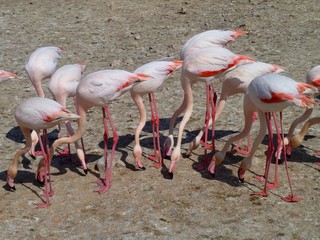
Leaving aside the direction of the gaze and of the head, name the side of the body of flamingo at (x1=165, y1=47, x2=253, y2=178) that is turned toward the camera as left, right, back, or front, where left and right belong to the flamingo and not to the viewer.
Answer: left

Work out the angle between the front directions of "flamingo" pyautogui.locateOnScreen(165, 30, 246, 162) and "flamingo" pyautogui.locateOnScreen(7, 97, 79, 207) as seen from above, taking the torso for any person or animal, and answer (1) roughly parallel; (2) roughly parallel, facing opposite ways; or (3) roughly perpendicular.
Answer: roughly parallel

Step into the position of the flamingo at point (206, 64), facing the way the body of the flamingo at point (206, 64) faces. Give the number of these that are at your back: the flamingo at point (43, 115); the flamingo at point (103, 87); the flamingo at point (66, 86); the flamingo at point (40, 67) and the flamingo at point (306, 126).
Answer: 1

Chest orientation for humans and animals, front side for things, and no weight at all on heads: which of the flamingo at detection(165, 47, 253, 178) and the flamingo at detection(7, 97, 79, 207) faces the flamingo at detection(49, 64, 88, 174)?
the flamingo at detection(165, 47, 253, 178)

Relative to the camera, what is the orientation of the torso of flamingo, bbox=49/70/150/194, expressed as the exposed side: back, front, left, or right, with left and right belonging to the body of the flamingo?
left

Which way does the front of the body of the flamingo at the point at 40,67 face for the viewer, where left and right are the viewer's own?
facing to the left of the viewer

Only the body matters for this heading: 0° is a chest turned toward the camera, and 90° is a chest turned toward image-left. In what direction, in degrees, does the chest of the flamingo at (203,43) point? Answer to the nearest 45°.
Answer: approximately 90°

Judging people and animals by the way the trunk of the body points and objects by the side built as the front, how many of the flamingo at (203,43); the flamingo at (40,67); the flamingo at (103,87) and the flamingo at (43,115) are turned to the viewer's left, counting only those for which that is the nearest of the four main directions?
4

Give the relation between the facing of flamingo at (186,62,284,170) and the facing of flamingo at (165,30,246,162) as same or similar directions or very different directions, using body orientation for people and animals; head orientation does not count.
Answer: same or similar directions

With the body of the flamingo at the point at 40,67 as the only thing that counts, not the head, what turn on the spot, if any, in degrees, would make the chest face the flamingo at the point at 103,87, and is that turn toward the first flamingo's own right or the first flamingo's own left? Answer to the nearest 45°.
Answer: approximately 135° to the first flamingo's own left

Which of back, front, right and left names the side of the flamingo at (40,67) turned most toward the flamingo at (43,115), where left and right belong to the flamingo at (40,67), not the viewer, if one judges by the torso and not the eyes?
left

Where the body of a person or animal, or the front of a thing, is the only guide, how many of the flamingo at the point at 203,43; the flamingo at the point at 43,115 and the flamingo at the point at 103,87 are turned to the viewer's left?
3

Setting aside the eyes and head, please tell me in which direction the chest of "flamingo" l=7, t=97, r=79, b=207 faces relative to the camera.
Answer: to the viewer's left

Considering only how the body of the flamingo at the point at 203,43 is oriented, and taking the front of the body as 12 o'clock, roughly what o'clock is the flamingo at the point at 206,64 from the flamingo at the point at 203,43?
the flamingo at the point at 206,64 is roughly at 9 o'clock from the flamingo at the point at 203,43.

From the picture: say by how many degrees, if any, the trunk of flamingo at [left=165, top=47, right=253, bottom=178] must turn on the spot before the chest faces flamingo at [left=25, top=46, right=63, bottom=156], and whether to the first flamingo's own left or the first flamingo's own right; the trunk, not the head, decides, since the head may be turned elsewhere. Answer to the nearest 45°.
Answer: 0° — it already faces it

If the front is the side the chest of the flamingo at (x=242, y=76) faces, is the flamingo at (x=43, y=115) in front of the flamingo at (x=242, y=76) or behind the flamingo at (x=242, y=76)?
in front

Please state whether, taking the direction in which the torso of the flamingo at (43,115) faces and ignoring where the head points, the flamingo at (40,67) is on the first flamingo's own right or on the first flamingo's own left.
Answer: on the first flamingo's own right

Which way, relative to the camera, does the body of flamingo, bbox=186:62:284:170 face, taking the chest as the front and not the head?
to the viewer's left
